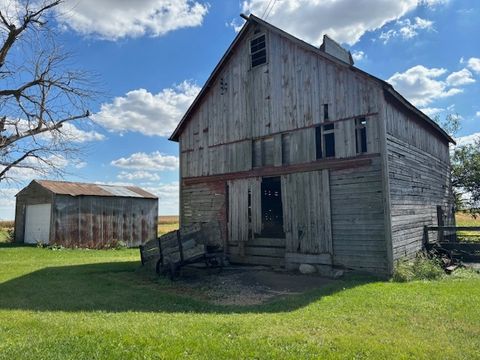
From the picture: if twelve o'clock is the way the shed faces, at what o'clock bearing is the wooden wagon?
The wooden wagon is roughly at 10 o'clock from the shed.

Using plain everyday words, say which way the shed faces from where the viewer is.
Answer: facing the viewer and to the left of the viewer

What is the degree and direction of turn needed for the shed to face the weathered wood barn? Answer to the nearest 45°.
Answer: approximately 90° to its left

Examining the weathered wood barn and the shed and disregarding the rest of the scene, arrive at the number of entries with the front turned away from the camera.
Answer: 0

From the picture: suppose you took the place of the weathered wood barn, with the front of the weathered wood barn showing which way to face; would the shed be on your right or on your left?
on your right
